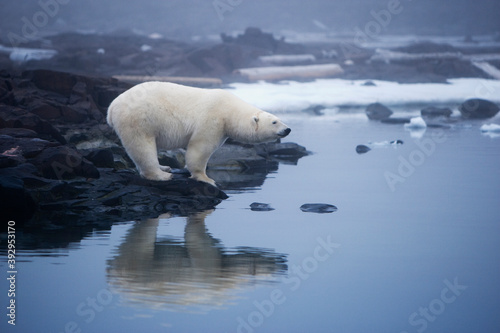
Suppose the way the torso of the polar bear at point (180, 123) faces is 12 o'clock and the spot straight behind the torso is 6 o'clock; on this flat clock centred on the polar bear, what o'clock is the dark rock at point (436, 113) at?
The dark rock is roughly at 10 o'clock from the polar bear.

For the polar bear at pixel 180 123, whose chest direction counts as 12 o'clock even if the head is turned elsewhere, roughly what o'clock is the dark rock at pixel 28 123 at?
The dark rock is roughly at 7 o'clock from the polar bear.

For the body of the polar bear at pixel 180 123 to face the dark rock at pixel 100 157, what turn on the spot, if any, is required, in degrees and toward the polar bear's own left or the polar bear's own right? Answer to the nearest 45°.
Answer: approximately 180°

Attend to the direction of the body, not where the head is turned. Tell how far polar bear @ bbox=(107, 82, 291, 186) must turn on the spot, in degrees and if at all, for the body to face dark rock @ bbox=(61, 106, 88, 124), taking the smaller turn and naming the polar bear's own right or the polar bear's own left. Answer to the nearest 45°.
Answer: approximately 135° to the polar bear's own left

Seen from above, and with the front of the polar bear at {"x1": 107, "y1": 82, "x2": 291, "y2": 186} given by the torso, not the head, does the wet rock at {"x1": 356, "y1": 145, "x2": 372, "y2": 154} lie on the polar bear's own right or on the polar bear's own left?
on the polar bear's own left

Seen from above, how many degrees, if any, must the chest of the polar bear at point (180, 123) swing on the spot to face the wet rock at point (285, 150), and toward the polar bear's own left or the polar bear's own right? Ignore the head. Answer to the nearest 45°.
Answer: approximately 45° to the polar bear's own left

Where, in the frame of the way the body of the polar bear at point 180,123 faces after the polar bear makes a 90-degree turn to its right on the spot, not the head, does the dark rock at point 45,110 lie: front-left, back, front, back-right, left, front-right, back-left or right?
back-right

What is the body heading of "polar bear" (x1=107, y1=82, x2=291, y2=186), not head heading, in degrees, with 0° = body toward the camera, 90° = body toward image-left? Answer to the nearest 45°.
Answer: approximately 270°

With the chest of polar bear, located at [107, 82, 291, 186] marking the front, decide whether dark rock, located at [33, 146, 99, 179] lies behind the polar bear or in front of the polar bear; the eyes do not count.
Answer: behind

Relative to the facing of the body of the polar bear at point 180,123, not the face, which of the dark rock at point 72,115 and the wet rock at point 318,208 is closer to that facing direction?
the wet rock

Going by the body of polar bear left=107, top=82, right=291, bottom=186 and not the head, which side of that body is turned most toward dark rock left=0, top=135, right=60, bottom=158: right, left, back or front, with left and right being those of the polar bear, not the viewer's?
back
